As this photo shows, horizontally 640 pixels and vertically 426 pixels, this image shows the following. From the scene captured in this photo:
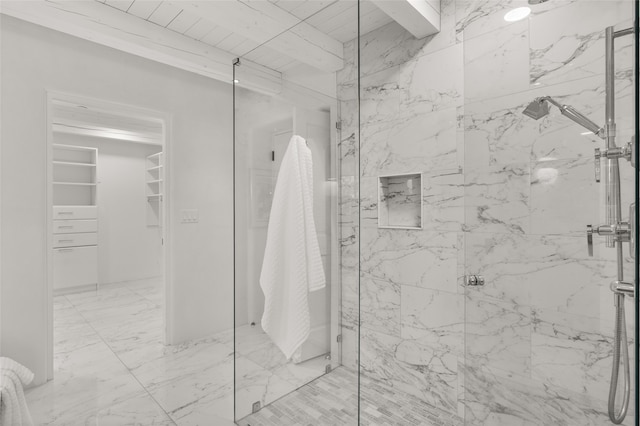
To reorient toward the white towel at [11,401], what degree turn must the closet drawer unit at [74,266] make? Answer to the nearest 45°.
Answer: approximately 45° to its right

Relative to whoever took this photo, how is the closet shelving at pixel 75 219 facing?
facing the viewer and to the right of the viewer

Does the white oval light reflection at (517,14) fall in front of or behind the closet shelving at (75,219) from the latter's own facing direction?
in front

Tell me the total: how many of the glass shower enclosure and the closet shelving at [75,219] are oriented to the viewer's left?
0

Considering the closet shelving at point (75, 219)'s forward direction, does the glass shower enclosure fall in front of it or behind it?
in front

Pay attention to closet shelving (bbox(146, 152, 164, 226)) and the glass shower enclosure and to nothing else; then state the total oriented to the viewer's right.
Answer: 0

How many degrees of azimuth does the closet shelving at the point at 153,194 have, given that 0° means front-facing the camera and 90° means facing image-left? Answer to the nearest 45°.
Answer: approximately 45°

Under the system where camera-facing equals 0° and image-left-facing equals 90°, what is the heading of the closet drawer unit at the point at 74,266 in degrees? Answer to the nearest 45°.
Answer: approximately 315°

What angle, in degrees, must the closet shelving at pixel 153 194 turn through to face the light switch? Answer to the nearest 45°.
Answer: approximately 45° to its left

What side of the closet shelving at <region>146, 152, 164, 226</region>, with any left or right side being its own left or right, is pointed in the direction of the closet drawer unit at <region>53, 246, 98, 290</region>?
front

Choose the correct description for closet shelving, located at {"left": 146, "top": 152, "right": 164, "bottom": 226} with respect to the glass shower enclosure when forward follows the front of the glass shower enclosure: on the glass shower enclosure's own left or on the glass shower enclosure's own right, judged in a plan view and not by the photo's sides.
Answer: on the glass shower enclosure's own right

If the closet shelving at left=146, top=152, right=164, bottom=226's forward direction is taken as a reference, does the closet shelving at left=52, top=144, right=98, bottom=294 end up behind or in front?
in front
